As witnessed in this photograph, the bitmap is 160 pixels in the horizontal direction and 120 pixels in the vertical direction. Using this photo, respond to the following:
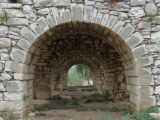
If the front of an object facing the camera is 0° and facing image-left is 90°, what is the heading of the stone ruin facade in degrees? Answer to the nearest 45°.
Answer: approximately 0°
